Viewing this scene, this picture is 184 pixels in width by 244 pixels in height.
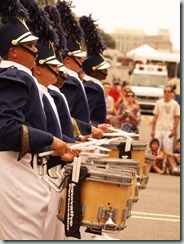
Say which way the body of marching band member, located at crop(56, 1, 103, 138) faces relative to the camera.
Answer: to the viewer's right

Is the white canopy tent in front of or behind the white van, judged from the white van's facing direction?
behind

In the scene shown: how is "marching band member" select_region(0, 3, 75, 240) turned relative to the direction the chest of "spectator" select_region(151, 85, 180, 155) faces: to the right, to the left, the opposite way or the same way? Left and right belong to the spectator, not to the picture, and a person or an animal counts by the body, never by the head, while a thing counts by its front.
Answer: to the left

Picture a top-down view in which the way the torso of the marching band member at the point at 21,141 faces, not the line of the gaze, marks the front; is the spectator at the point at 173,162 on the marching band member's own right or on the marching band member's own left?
on the marching band member's own left

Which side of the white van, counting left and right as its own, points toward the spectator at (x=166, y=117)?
front

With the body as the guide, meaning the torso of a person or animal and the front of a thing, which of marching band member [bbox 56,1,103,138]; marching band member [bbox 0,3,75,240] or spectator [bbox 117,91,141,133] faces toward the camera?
the spectator

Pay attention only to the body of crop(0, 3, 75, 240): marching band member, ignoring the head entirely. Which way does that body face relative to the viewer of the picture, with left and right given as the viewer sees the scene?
facing to the right of the viewer

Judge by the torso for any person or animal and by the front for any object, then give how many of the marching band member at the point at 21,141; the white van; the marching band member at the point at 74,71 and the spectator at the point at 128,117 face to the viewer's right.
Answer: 2

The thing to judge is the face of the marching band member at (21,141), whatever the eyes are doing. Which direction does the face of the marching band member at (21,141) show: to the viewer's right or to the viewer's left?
to the viewer's right

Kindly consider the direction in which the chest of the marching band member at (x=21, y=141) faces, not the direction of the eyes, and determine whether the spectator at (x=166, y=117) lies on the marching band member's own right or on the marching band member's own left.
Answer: on the marching band member's own left

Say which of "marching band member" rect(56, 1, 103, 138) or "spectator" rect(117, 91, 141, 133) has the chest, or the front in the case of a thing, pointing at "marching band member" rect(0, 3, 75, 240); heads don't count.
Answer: the spectator

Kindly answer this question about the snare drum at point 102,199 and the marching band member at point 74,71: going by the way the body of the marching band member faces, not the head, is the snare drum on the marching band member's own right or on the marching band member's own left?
on the marching band member's own right
